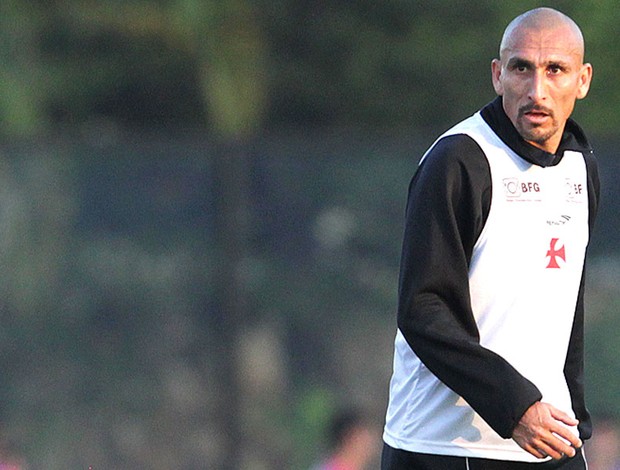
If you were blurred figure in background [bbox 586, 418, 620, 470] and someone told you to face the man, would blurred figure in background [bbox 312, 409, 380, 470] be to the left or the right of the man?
right

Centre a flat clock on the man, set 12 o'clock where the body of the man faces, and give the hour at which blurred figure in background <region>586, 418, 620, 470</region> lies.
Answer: The blurred figure in background is roughly at 8 o'clock from the man.
